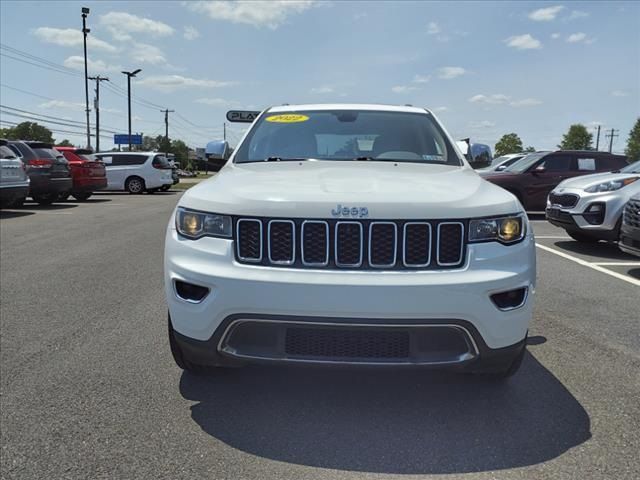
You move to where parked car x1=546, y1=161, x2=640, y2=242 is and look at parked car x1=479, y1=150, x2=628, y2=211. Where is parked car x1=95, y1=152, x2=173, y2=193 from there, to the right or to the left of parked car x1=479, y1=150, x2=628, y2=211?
left

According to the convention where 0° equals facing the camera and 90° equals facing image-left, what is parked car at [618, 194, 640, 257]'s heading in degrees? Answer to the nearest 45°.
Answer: approximately 45°

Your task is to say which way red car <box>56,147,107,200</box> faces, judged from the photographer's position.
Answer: facing away from the viewer and to the left of the viewer

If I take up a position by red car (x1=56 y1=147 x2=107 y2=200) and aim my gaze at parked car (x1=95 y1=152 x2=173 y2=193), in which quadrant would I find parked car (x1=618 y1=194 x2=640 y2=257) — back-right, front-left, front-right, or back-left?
back-right

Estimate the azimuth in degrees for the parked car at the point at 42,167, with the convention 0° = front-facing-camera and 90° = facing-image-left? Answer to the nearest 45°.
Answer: approximately 135°

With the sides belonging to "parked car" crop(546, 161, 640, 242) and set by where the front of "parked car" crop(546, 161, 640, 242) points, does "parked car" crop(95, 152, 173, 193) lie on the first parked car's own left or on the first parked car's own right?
on the first parked car's own right

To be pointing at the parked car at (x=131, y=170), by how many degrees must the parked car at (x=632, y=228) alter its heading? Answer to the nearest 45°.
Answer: approximately 90° to its right

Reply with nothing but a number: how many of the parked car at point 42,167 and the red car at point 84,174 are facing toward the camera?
0

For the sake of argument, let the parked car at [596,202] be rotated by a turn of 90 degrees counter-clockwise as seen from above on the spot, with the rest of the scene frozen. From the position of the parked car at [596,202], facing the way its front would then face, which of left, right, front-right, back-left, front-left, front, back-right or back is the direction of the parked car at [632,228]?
front-right

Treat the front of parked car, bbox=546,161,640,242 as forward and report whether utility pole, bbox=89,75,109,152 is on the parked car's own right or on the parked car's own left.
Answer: on the parked car's own right
